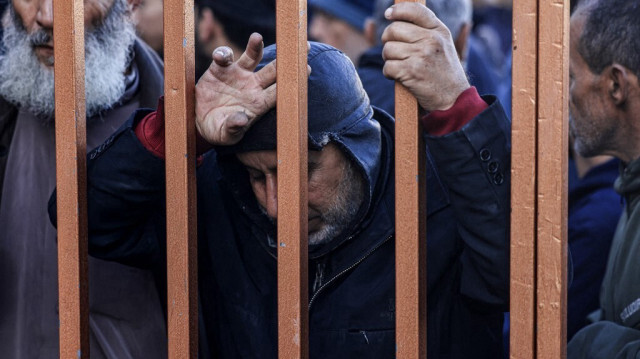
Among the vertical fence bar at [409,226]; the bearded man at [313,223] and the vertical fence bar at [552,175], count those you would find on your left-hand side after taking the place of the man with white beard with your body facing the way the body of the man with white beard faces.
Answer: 3

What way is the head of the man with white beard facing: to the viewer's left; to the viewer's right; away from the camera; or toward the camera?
toward the camera

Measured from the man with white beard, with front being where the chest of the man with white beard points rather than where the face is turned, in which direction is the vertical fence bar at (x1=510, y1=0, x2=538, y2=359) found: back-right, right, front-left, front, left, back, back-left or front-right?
left

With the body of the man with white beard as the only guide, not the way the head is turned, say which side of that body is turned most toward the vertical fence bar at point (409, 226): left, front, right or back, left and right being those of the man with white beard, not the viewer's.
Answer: left

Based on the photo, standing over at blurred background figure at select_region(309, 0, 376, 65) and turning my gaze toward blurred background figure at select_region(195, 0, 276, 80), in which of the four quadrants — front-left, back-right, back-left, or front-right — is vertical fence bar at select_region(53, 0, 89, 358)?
front-left

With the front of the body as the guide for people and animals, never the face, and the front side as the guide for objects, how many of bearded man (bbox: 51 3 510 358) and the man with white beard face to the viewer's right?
0

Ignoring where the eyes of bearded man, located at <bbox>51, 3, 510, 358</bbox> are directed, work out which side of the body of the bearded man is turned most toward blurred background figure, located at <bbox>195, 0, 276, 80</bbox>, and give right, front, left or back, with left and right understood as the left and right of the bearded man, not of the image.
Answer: back

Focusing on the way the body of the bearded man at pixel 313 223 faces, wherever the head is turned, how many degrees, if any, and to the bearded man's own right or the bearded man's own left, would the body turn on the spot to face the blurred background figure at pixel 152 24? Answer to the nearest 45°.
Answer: approximately 180°

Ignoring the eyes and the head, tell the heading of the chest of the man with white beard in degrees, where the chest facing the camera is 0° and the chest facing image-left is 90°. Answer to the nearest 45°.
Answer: approximately 45°

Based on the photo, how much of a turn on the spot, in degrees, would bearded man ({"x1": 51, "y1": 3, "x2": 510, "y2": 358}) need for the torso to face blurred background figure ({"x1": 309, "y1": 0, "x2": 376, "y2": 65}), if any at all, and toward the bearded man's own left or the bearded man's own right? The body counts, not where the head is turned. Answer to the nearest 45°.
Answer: approximately 180°

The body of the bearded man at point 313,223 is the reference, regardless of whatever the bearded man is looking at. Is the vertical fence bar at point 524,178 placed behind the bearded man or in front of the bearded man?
in front

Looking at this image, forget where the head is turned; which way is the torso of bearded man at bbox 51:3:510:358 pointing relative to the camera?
toward the camera

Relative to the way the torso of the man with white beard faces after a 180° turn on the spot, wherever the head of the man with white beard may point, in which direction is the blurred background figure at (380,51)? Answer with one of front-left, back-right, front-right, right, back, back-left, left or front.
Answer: front
